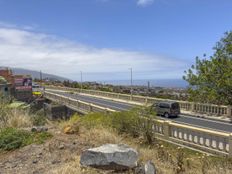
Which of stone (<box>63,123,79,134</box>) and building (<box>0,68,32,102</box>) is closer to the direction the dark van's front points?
the building

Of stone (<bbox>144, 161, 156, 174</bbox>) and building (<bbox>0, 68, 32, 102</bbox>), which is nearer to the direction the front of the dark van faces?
the building

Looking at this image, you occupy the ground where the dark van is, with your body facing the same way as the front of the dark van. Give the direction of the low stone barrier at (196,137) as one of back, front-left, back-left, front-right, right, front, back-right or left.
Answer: back-left

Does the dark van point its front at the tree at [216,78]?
no

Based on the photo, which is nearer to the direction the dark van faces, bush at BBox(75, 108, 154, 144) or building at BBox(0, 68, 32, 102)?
the building

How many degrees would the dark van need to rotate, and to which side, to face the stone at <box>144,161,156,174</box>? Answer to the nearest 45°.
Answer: approximately 135° to its left

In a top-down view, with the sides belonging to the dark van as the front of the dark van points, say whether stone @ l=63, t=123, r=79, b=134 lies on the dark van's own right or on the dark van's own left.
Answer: on the dark van's own left

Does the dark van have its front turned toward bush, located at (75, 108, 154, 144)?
no

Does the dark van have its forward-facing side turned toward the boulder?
no

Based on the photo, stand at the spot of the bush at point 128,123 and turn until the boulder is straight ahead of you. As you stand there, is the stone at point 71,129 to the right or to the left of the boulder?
right

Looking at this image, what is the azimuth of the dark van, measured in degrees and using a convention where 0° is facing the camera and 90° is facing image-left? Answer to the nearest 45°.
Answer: approximately 135°

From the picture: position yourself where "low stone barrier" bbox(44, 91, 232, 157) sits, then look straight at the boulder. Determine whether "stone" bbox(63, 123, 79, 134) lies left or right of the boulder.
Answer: right
